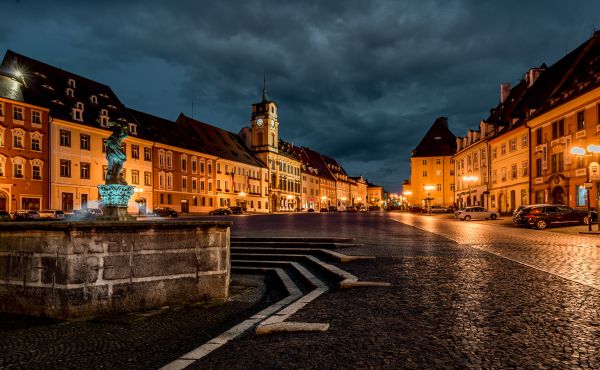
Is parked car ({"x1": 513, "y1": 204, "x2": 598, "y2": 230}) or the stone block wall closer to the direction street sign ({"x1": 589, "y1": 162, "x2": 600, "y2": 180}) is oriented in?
the stone block wall

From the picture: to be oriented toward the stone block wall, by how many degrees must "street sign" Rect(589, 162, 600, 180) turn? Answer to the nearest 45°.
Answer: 0° — it already faces it

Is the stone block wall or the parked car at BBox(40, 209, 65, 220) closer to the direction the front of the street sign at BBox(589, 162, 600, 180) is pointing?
the stone block wall

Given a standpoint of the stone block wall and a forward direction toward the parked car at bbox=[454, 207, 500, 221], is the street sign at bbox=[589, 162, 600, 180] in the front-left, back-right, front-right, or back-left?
front-right

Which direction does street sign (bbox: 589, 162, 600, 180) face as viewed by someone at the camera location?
facing the viewer

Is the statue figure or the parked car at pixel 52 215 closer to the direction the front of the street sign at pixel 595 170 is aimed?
the statue figure

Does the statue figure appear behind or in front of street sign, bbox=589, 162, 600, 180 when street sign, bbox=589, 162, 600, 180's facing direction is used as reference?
in front
